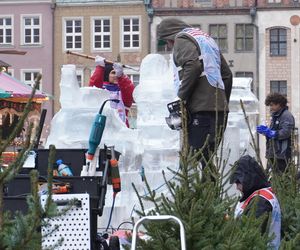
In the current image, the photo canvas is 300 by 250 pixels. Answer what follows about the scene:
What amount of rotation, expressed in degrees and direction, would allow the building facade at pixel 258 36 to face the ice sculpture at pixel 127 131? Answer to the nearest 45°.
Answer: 0° — it already faces it

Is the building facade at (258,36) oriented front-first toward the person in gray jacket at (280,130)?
yes

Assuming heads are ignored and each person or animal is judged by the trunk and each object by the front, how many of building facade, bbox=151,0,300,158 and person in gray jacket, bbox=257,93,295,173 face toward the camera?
1

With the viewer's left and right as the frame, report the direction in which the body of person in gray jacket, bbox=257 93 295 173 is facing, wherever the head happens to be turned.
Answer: facing to the left of the viewer

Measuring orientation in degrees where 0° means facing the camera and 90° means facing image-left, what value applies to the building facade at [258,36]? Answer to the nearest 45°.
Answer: approximately 0°

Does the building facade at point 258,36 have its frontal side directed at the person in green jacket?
yes

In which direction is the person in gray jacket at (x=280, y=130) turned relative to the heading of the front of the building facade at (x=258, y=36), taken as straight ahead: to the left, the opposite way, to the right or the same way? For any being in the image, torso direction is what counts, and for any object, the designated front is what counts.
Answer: to the right

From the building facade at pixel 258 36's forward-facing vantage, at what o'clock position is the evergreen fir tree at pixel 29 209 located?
The evergreen fir tree is roughly at 12 o'clock from the building facade.
